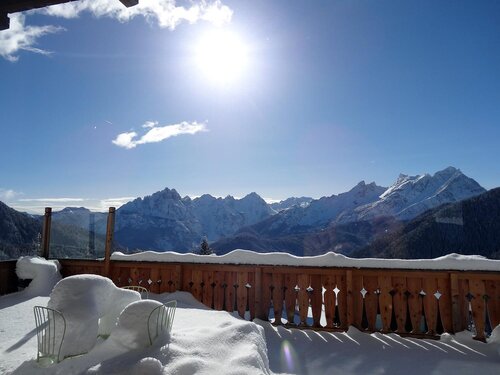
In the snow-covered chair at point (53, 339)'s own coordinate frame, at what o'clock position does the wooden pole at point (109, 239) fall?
The wooden pole is roughly at 11 o'clock from the snow-covered chair.

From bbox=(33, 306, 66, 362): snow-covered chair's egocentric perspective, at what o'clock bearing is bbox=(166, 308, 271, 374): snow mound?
The snow mound is roughly at 2 o'clock from the snow-covered chair.

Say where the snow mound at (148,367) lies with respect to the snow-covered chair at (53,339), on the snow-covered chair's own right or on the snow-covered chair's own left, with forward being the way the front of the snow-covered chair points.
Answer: on the snow-covered chair's own right

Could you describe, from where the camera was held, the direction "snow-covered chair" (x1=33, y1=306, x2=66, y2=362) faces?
facing away from the viewer and to the right of the viewer
